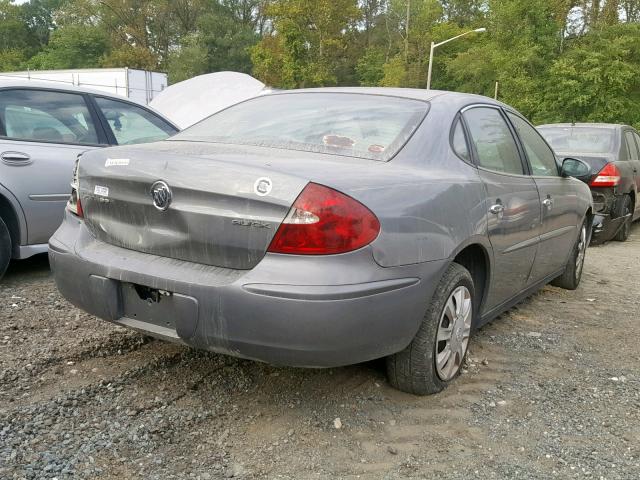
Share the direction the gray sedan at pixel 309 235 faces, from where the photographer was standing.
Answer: facing away from the viewer and to the right of the viewer

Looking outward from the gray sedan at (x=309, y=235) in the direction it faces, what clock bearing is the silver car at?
The silver car is roughly at 9 o'clock from the gray sedan.

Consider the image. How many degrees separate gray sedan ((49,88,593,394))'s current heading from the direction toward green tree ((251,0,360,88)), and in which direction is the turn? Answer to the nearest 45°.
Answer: approximately 45° to its left

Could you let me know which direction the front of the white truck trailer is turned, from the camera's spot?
facing away from the viewer and to the left of the viewer

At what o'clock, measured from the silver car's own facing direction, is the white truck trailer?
The white truck trailer is roughly at 9 o'clock from the silver car.

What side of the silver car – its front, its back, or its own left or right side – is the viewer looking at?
right

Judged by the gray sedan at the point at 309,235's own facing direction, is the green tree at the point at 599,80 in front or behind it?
in front
